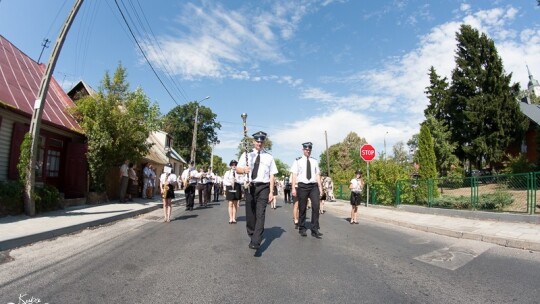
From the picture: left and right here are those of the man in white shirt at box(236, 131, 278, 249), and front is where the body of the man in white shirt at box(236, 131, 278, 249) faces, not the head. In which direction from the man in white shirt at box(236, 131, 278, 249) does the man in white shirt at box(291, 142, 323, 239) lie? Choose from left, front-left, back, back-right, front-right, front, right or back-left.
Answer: back-left

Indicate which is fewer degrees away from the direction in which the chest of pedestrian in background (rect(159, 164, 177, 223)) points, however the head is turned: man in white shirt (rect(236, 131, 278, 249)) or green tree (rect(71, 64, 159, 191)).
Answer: the man in white shirt

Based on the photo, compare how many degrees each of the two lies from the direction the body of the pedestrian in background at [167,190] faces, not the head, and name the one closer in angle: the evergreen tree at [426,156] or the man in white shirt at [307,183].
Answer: the man in white shirt

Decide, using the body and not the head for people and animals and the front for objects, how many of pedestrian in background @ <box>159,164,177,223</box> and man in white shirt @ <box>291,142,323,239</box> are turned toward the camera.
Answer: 2

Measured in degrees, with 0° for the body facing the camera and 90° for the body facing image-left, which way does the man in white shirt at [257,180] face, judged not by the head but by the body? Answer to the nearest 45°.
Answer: approximately 0°

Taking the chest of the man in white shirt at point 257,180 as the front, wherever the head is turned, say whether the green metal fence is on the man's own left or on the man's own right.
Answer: on the man's own left

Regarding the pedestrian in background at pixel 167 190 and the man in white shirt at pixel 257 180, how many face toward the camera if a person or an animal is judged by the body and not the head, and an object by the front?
2

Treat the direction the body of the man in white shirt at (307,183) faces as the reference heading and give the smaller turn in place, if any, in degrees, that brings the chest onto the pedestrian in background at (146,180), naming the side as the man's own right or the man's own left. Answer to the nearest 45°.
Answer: approximately 135° to the man's own right

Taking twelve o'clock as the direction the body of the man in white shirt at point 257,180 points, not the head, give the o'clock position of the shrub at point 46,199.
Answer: The shrub is roughly at 4 o'clock from the man in white shirt.

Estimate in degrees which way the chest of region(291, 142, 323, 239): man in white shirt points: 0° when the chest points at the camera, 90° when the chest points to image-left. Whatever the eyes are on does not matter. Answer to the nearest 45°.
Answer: approximately 0°
